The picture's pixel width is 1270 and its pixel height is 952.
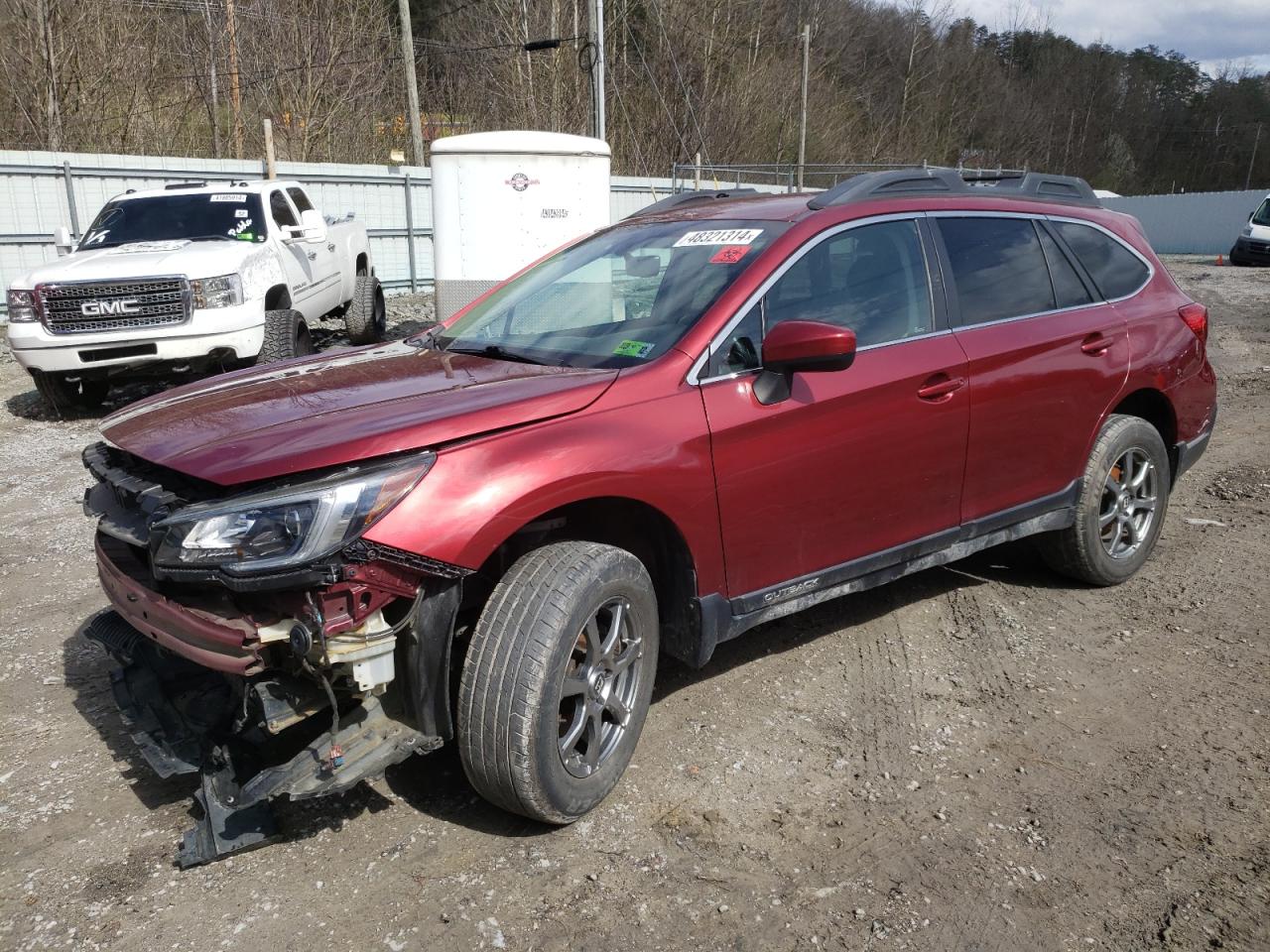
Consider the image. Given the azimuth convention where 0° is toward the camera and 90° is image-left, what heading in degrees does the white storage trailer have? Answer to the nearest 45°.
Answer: approximately 0°

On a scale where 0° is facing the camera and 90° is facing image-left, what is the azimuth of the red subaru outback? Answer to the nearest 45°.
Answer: approximately 45°

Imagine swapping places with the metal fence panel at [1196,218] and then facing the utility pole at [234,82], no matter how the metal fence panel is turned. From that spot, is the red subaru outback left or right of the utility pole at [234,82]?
left

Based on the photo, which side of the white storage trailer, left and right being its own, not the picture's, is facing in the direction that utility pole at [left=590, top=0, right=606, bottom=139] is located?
back

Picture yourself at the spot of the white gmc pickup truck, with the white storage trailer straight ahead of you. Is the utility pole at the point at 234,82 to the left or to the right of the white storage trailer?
left

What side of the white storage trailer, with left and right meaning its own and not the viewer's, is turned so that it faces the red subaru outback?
front

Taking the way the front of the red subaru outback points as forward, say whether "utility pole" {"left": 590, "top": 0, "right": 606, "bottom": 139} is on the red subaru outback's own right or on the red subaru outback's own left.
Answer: on the red subaru outback's own right

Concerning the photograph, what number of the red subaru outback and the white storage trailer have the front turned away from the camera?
0

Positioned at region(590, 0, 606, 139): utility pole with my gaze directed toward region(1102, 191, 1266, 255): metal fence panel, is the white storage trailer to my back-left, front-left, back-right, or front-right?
back-right

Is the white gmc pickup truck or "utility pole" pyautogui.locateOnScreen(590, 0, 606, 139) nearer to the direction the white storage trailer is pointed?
the white gmc pickup truck

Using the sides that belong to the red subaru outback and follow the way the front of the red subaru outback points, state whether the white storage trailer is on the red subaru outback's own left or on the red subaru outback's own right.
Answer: on the red subaru outback's own right
